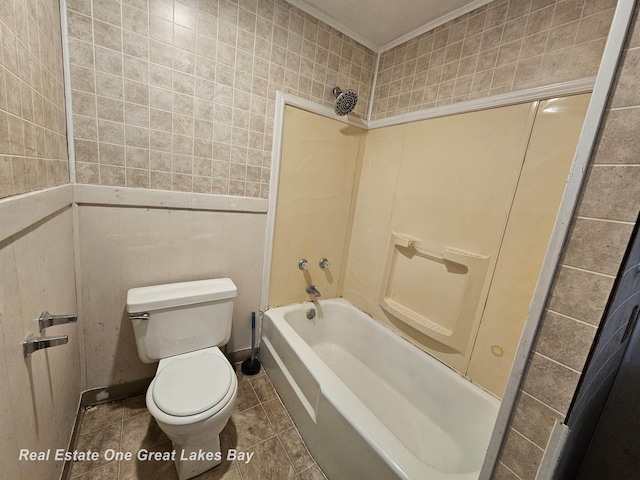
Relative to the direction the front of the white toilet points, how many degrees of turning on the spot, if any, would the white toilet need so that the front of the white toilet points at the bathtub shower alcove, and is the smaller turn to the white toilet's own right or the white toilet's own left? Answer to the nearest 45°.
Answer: approximately 45° to the white toilet's own left

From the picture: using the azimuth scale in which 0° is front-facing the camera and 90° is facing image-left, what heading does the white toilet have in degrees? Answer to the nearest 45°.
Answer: approximately 0°

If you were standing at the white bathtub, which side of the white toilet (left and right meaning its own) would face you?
left
